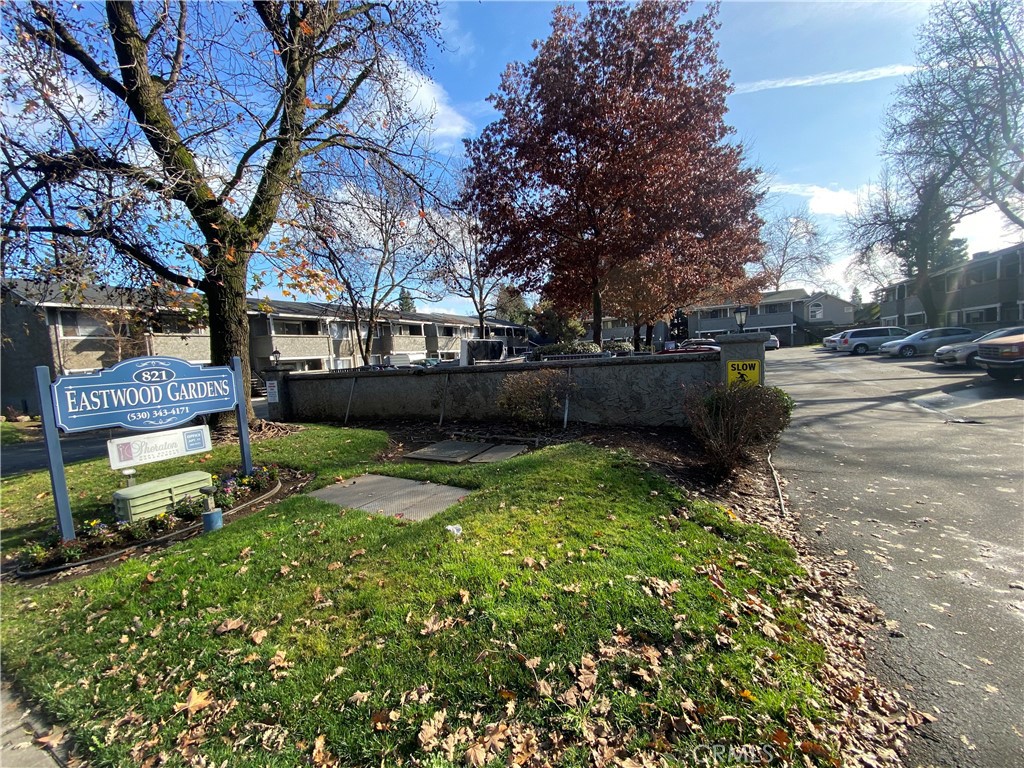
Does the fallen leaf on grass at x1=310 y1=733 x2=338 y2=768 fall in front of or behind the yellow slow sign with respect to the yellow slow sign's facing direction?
in front

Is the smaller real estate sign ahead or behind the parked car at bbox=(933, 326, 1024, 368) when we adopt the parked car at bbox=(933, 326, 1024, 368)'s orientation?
ahead

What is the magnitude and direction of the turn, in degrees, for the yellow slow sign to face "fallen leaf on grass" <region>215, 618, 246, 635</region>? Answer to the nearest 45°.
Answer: approximately 45° to its right

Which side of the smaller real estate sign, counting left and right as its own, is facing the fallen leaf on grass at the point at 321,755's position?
front

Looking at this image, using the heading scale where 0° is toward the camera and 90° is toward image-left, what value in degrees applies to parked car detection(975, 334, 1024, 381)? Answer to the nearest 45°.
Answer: approximately 45°

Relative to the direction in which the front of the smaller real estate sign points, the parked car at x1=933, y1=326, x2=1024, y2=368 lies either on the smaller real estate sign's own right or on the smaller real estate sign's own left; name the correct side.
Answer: on the smaller real estate sign's own left

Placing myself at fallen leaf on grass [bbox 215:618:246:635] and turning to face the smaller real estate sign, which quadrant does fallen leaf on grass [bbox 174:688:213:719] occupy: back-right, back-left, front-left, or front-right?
back-left

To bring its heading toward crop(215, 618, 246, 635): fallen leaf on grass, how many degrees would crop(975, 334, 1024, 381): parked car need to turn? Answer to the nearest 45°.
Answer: approximately 45° to its left

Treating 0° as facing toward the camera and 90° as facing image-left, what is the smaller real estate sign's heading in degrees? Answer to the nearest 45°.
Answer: approximately 0°

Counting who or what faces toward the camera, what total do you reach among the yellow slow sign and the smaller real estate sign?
2

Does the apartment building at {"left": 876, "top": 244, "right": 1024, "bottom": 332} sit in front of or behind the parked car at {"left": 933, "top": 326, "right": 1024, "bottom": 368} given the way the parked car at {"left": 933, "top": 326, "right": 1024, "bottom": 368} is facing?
behind
